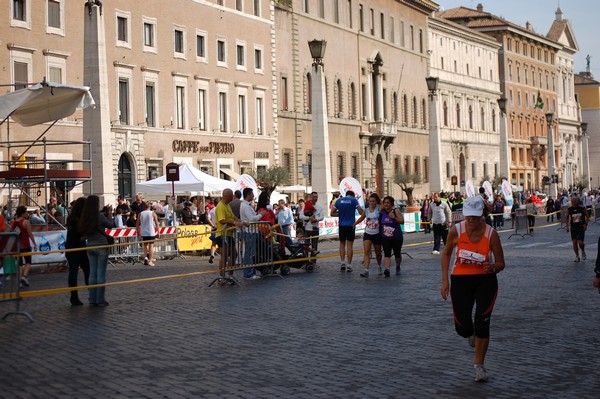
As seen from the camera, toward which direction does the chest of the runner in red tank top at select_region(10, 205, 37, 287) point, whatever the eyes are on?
to the viewer's right

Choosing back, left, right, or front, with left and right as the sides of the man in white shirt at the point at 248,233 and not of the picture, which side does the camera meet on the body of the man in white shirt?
right

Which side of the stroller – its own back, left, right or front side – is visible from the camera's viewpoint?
right

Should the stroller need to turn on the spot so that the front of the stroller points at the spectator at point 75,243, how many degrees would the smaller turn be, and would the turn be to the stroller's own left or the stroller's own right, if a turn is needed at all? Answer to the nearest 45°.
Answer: approximately 135° to the stroller's own right

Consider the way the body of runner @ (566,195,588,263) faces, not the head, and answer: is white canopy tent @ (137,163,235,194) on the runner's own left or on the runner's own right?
on the runner's own right

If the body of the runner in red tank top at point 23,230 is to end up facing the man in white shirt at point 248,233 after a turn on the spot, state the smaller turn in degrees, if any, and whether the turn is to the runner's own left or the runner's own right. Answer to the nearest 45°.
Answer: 0° — they already face them

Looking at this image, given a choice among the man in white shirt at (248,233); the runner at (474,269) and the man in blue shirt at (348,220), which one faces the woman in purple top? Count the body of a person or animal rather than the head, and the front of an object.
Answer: the man in white shirt
